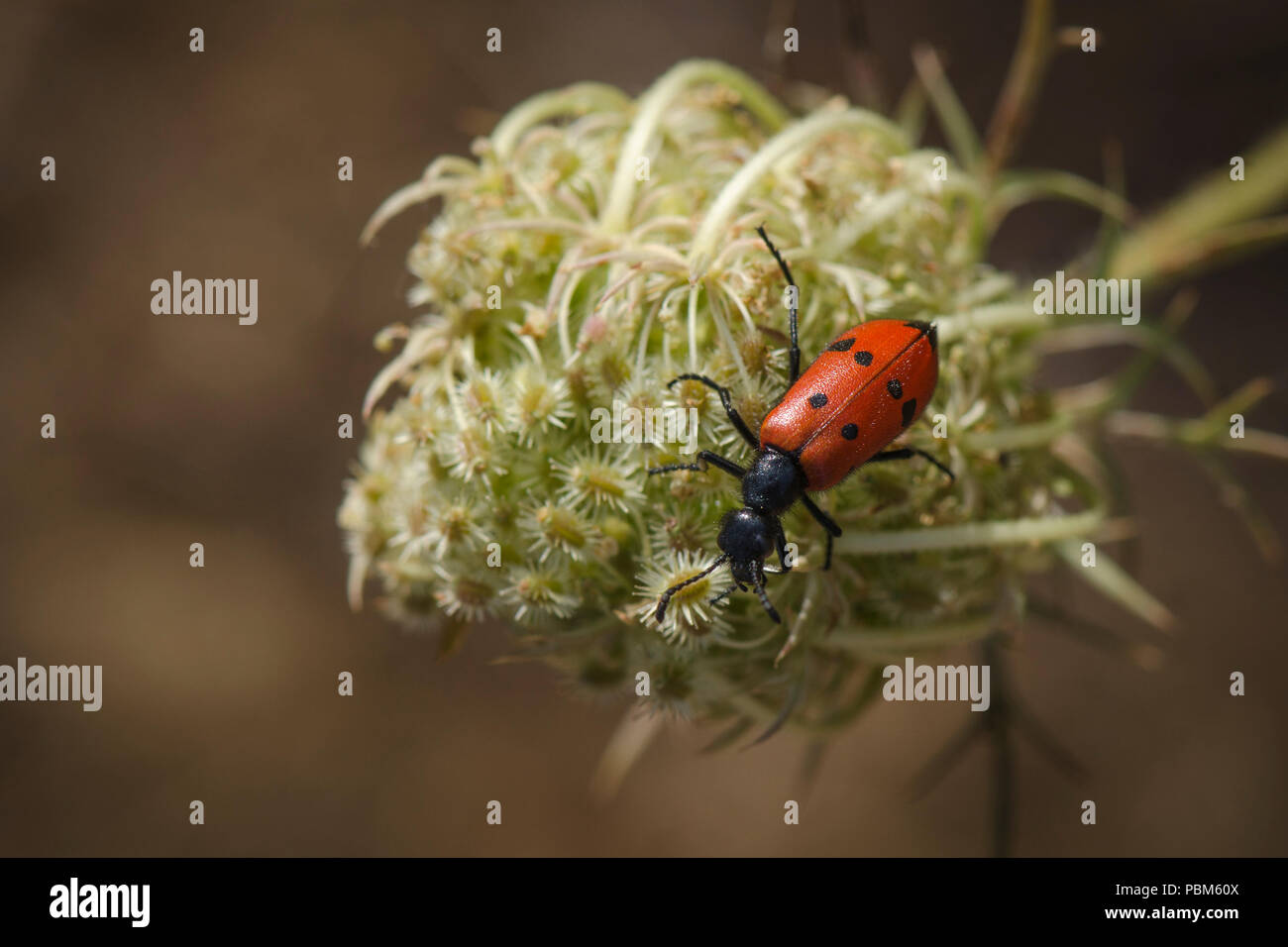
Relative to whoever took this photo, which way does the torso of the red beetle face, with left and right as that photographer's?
facing the viewer and to the left of the viewer
